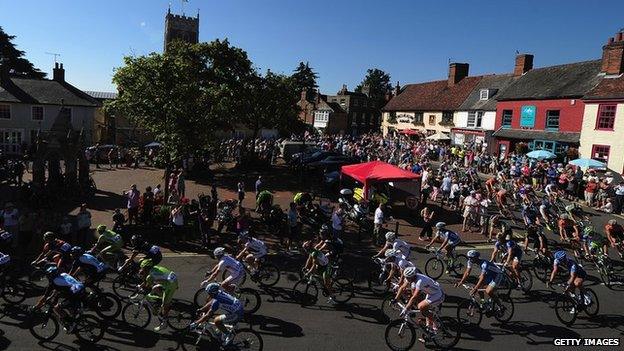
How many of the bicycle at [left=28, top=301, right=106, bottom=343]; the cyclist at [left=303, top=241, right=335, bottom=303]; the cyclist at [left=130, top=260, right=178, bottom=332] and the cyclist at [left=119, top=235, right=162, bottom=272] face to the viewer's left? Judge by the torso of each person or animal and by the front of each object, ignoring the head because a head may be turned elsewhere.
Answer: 4

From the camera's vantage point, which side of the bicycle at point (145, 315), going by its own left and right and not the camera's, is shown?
left

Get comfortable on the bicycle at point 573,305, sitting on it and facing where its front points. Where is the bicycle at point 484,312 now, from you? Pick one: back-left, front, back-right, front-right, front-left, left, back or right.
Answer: front

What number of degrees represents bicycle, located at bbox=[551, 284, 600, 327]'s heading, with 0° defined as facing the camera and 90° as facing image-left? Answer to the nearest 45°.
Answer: approximately 45°

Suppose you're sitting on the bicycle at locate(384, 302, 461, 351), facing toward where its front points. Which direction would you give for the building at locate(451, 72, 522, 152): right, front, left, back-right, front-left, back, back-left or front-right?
right

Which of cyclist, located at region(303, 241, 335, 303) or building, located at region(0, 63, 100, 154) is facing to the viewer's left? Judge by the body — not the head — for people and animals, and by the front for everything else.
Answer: the cyclist

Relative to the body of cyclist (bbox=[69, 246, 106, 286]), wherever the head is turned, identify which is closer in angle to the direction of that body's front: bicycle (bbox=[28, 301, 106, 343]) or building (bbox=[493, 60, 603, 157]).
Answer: the bicycle

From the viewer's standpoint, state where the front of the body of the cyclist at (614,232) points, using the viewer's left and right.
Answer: facing the viewer and to the left of the viewer

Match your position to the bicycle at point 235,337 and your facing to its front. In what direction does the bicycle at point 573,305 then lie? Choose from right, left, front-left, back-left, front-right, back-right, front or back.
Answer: back

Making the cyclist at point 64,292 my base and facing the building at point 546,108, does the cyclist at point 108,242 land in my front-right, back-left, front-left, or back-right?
front-left

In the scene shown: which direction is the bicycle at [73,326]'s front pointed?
to the viewer's left

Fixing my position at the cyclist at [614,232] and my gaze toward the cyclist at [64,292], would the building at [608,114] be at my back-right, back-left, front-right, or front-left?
back-right

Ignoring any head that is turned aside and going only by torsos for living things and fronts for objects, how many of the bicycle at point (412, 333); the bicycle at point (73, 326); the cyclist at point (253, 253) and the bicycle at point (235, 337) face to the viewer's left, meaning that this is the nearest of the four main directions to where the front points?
4

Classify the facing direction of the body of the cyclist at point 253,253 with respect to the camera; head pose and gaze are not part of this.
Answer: to the viewer's left

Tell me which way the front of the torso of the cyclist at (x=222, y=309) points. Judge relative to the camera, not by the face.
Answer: to the viewer's left

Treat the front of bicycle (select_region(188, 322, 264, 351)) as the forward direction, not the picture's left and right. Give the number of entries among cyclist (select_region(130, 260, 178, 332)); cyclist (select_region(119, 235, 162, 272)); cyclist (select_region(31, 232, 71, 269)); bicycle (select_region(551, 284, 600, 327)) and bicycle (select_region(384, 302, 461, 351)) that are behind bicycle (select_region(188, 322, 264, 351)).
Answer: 2

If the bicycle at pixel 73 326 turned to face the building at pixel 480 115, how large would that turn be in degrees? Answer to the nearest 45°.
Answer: approximately 135° to its right

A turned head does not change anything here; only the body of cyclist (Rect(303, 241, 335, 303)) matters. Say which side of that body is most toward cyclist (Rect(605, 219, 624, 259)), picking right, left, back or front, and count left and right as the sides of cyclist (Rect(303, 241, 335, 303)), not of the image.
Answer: back

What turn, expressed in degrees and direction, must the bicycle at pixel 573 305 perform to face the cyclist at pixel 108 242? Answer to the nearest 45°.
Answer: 0° — it already faces them

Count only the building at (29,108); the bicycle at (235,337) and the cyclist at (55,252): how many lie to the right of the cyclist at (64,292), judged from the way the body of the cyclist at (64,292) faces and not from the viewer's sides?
2

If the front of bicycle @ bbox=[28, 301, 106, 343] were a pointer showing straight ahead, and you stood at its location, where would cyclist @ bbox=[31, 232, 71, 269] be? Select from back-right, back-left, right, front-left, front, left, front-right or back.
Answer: right

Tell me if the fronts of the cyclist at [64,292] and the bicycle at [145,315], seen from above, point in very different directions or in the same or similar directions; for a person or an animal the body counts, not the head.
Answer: same or similar directions

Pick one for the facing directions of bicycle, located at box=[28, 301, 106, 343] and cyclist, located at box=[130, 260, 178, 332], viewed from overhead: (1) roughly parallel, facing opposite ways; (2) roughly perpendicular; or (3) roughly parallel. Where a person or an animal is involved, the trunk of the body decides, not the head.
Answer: roughly parallel
